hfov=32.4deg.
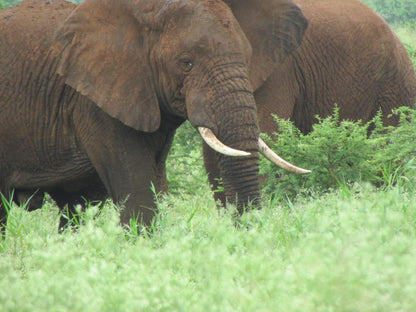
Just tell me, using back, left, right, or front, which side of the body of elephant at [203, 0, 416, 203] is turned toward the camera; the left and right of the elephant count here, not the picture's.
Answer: left

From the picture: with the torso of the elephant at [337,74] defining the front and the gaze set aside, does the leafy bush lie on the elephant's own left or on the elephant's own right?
on the elephant's own left

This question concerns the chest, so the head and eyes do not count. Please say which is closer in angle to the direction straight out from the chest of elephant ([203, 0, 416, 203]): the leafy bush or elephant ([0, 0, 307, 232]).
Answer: the elephant

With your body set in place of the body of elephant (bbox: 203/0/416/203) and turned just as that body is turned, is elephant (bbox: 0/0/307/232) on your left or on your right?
on your left

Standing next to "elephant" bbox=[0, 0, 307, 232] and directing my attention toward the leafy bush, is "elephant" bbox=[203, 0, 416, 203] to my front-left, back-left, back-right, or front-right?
front-left
